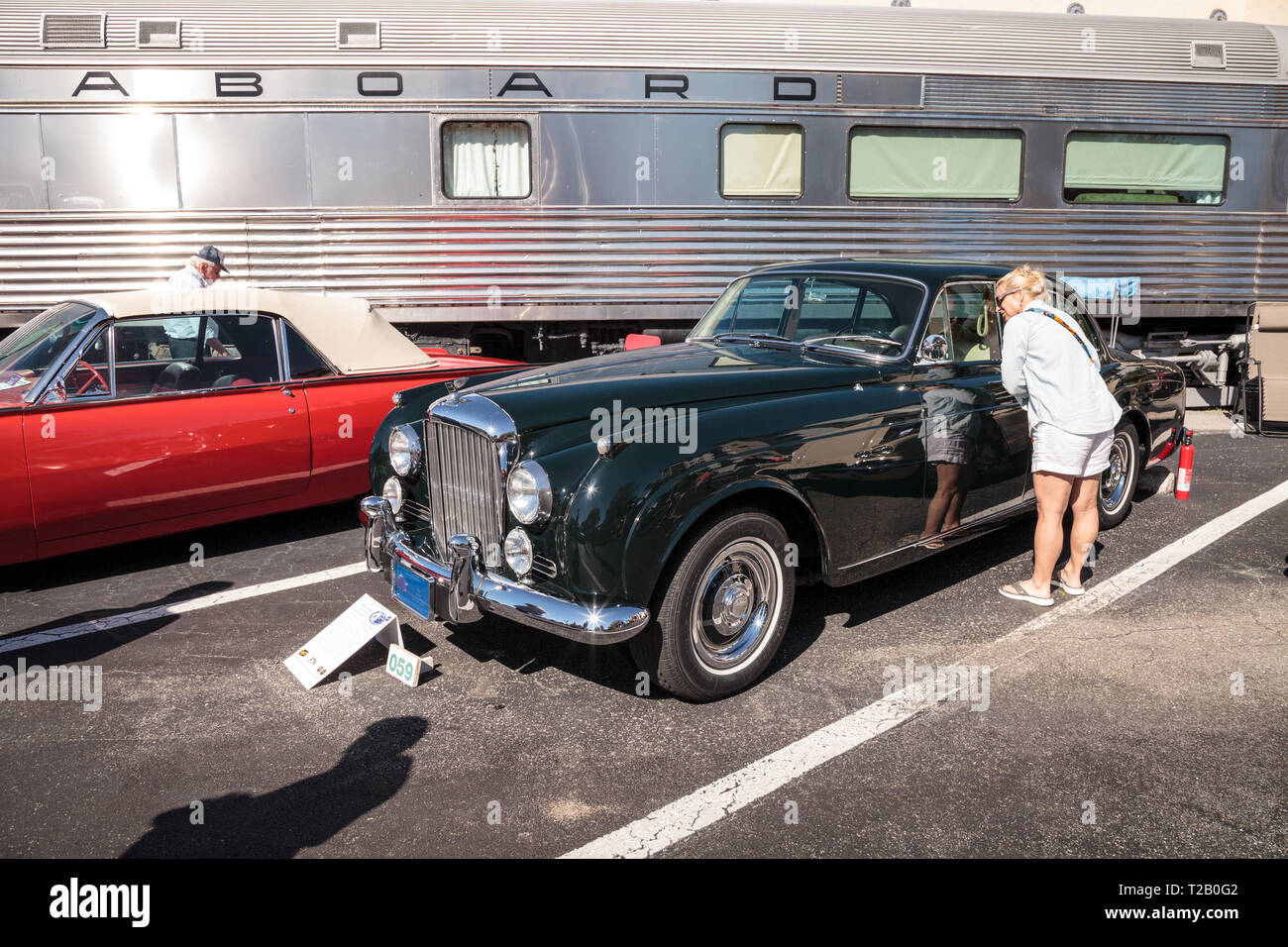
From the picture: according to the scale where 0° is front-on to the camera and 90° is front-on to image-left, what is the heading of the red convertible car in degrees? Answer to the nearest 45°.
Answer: approximately 45°

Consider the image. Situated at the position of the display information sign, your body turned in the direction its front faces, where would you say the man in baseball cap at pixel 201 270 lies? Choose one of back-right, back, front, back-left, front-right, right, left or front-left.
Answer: back-right

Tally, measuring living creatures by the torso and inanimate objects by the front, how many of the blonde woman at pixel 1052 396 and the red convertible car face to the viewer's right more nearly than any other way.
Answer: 0

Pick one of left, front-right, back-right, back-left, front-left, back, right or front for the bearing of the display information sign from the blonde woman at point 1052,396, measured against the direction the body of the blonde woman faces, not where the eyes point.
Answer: left

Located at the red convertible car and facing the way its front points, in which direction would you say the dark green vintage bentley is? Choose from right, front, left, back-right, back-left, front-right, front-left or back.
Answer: left

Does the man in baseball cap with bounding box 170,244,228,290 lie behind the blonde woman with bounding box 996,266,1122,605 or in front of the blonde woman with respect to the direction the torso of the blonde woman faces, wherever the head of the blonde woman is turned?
in front

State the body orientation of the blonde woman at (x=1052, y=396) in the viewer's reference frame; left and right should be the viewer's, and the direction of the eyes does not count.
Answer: facing away from the viewer and to the left of the viewer

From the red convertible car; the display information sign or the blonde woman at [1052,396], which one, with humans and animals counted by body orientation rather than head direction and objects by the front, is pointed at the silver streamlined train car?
the blonde woman

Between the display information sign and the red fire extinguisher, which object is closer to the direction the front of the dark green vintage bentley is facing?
the display information sign

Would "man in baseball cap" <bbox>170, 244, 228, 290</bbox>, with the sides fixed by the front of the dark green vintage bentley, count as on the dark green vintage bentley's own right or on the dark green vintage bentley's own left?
on the dark green vintage bentley's own right

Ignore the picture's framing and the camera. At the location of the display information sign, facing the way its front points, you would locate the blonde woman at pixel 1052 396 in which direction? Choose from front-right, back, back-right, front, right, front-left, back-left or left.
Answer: back-left

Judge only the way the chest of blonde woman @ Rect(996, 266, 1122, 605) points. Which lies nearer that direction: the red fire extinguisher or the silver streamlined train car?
the silver streamlined train car
